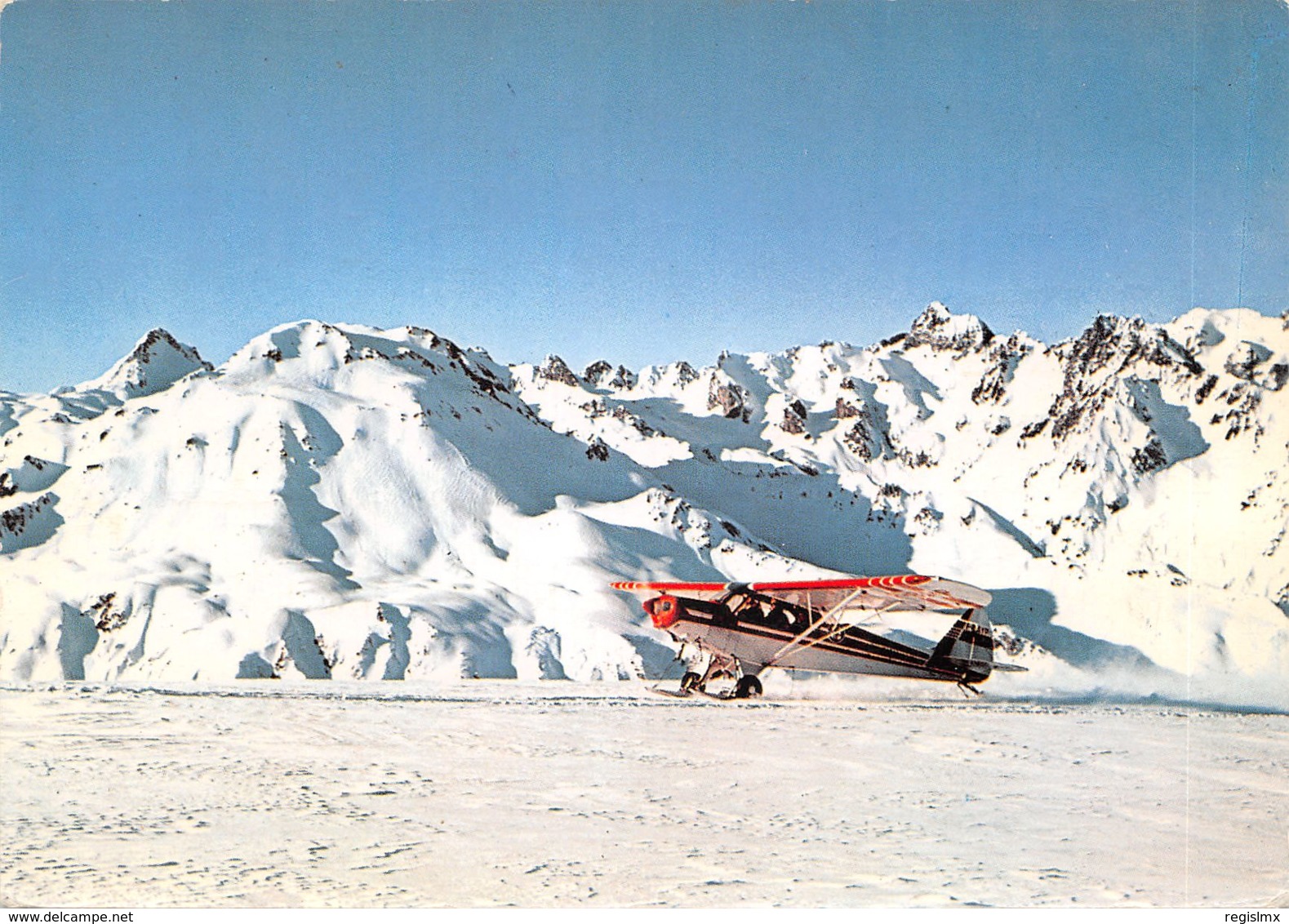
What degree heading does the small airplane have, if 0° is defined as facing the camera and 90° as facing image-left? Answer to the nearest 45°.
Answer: approximately 45°
